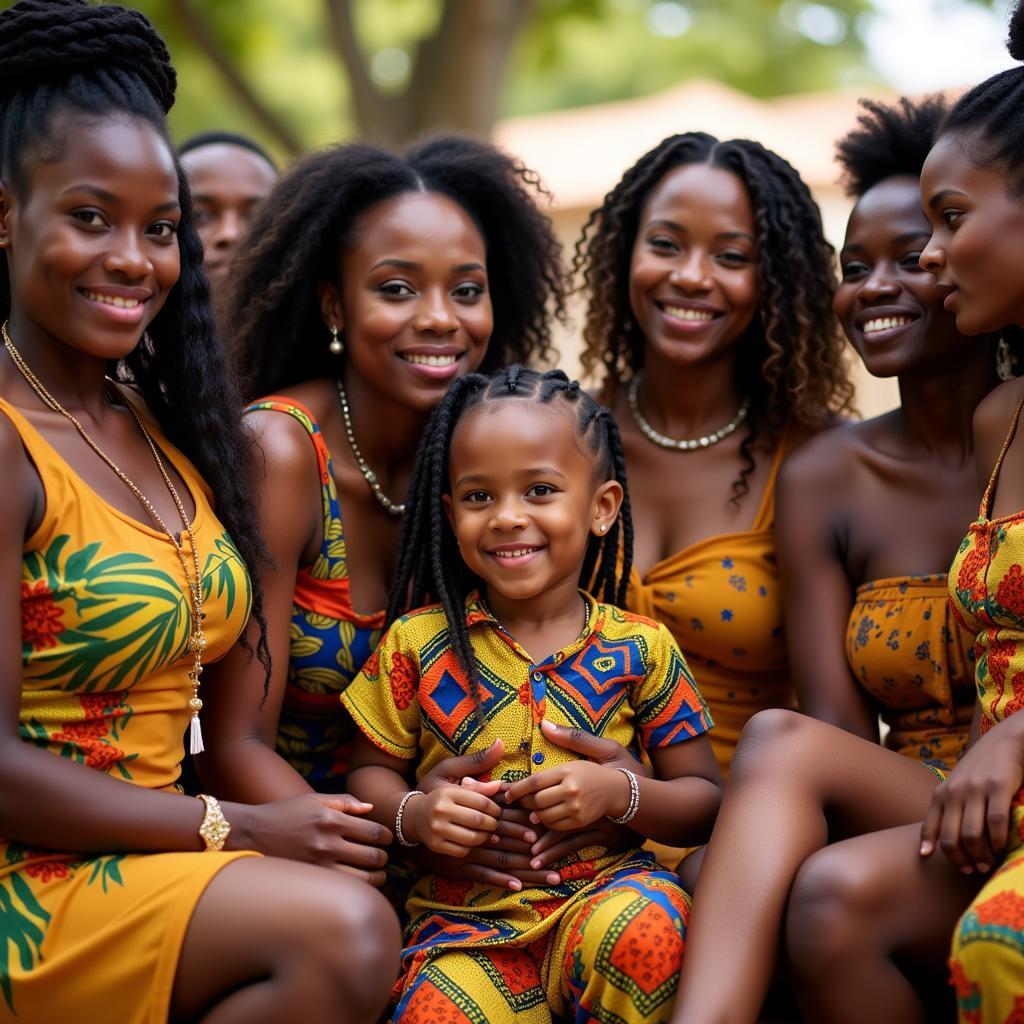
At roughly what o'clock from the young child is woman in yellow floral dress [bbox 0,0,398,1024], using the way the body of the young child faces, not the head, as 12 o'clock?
The woman in yellow floral dress is roughly at 2 o'clock from the young child.

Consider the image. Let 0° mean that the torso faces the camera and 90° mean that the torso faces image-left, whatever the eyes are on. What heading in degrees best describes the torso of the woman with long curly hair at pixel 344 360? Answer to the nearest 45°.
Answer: approximately 315°

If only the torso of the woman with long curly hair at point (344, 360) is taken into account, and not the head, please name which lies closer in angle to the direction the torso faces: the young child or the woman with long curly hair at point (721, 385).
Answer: the young child

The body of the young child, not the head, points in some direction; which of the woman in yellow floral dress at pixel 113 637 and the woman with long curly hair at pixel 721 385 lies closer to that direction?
the woman in yellow floral dress

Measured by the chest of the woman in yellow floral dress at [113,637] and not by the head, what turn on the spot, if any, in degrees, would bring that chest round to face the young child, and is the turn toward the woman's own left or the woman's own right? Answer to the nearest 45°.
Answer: approximately 45° to the woman's own left

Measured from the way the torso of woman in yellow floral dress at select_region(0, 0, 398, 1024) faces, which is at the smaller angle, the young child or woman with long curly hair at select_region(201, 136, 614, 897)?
the young child

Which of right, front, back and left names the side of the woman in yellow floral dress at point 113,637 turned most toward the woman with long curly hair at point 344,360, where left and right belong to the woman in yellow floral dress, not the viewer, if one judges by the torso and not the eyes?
left

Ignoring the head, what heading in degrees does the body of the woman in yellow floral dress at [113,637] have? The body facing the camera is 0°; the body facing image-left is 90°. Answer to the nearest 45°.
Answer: approximately 315°

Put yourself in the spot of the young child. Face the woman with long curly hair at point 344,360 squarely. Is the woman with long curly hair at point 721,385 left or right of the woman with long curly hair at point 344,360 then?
right
